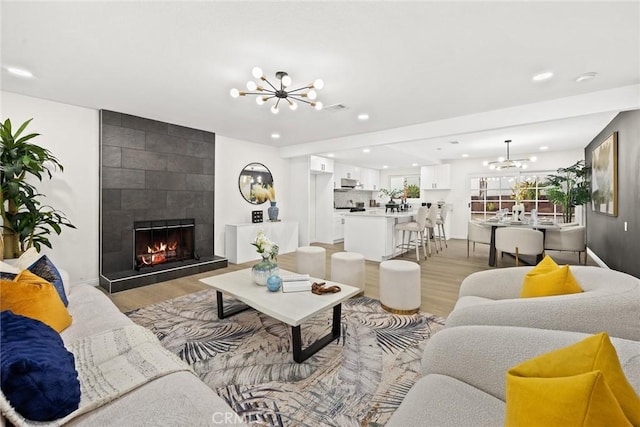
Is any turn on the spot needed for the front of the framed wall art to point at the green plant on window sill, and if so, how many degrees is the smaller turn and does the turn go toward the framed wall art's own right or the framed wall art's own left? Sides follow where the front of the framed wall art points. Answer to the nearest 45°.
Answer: approximately 45° to the framed wall art's own right

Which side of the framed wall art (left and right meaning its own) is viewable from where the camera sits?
left

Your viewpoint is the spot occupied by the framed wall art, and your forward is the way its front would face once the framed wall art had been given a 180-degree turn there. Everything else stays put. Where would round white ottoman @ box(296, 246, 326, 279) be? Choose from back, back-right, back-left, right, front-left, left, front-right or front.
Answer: back-right

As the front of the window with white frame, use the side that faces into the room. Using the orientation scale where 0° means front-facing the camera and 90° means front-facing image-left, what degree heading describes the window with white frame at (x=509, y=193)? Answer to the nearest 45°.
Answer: approximately 0°

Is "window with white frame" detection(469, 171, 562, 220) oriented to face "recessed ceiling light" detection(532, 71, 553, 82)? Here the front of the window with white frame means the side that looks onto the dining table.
yes

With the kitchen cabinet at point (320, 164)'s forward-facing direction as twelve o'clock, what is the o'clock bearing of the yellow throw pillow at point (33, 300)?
The yellow throw pillow is roughly at 2 o'clock from the kitchen cabinet.

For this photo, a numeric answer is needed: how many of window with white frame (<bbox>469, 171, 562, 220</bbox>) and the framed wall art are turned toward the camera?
1

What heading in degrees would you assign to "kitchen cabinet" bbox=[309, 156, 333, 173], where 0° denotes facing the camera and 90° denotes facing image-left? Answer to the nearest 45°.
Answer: approximately 315°

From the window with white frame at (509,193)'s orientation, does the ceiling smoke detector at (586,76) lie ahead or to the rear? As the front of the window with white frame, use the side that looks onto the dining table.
ahead
